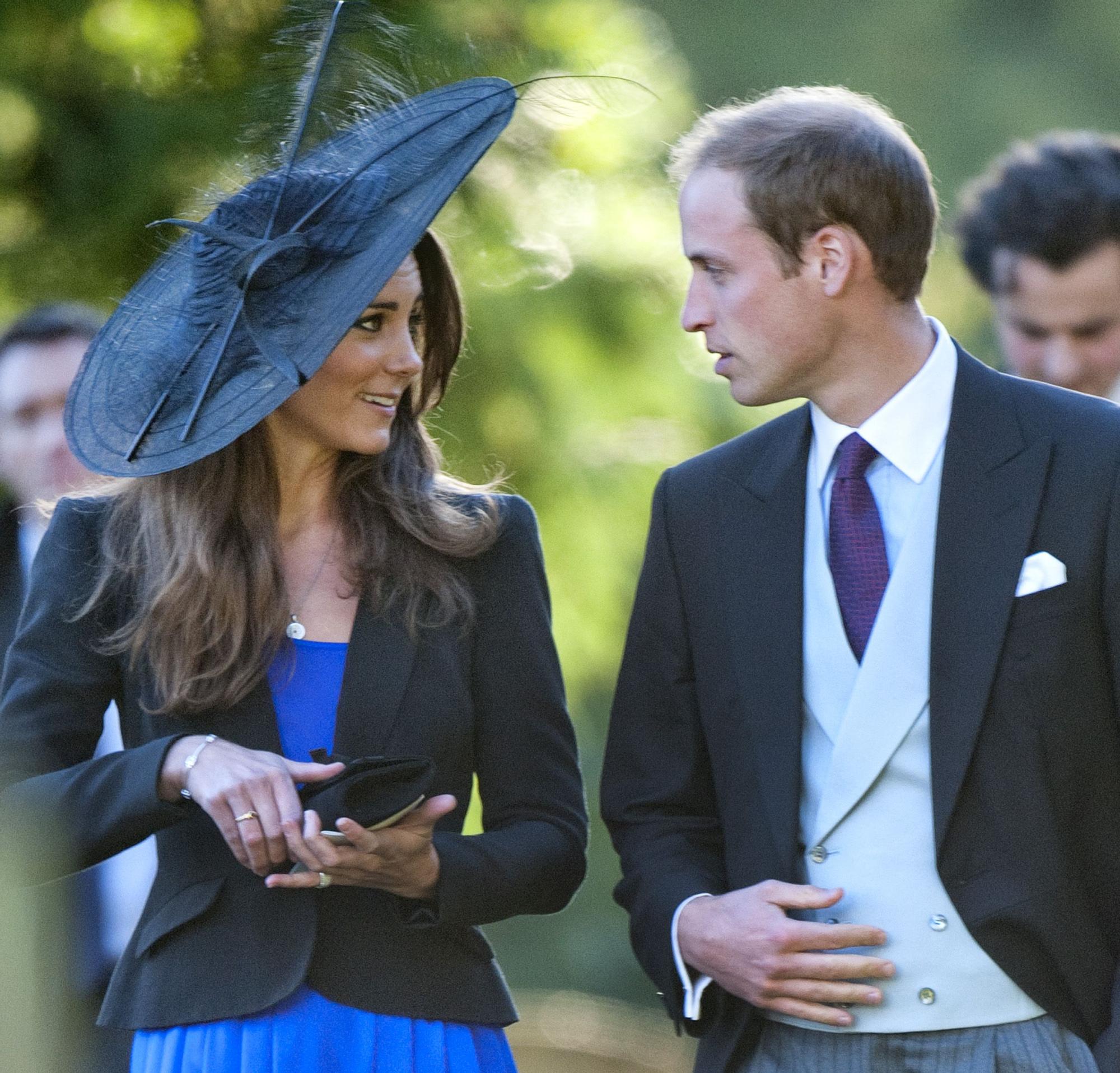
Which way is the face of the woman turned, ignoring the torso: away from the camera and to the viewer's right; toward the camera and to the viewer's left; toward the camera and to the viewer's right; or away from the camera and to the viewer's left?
toward the camera and to the viewer's right

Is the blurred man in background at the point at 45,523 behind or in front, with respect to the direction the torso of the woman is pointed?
behind

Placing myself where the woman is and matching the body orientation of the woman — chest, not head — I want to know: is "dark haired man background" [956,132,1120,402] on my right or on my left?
on my left

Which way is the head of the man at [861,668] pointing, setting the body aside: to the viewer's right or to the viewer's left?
to the viewer's left

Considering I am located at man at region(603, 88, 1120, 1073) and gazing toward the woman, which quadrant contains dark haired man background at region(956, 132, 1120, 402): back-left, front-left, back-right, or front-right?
back-right

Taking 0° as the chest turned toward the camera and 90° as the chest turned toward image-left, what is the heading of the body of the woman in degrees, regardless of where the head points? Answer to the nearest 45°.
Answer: approximately 0°
